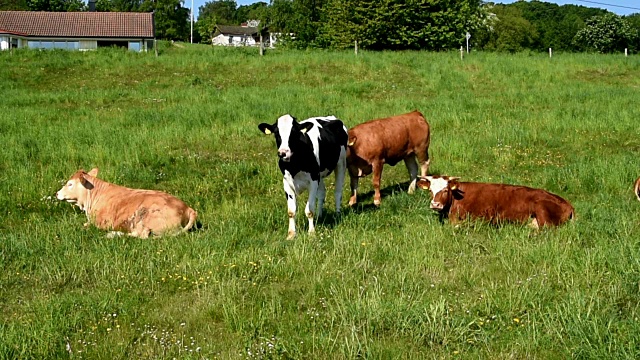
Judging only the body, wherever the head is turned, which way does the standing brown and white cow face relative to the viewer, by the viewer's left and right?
facing the viewer and to the left of the viewer

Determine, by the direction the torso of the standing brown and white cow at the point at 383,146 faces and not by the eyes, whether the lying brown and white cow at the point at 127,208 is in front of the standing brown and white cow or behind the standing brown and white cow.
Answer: in front

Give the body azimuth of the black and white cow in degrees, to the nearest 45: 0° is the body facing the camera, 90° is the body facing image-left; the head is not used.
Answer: approximately 45°

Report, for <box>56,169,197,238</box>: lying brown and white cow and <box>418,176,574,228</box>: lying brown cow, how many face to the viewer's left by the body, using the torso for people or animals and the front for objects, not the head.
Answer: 2

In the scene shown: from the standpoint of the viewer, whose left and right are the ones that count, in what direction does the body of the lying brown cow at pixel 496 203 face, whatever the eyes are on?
facing to the left of the viewer

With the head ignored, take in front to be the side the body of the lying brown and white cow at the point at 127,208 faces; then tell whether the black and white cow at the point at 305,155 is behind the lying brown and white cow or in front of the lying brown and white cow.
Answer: behind

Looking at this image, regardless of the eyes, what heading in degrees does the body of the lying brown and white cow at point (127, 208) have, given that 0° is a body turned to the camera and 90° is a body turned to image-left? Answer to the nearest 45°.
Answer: approximately 90°
